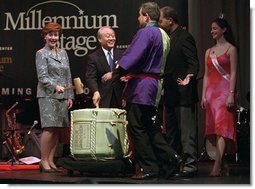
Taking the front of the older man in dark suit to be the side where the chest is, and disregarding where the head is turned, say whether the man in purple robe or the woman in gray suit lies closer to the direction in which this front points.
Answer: the man in purple robe

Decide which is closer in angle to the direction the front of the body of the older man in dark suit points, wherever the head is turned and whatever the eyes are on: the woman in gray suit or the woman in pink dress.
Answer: the woman in pink dress

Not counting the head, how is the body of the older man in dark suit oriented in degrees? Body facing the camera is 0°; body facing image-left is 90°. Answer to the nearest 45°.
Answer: approximately 315°

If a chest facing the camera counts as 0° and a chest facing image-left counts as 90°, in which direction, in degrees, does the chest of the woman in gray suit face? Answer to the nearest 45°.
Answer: approximately 315°
